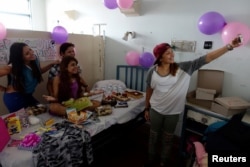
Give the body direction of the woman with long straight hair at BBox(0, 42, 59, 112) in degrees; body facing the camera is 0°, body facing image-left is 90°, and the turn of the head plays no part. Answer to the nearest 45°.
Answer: approximately 315°

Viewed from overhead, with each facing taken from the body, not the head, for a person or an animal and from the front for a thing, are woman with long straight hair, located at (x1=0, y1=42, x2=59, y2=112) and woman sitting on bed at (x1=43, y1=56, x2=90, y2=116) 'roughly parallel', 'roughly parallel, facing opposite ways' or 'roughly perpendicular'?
roughly parallel

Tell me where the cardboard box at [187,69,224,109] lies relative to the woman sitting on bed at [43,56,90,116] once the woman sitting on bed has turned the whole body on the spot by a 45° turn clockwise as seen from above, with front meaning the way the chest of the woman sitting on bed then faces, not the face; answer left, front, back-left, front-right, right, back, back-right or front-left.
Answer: left

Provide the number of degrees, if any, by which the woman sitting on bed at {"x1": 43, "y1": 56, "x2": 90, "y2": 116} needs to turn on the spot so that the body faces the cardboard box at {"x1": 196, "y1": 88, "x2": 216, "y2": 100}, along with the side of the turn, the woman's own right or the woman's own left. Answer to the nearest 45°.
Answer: approximately 45° to the woman's own left

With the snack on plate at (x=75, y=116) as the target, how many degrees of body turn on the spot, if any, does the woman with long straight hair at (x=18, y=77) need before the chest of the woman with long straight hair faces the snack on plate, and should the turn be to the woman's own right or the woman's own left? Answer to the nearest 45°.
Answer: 0° — they already face it

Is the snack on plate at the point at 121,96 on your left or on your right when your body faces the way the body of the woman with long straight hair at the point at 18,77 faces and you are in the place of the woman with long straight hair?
on your left

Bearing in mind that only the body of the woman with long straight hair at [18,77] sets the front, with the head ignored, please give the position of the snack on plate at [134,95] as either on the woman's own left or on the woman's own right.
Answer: on the woman's own left

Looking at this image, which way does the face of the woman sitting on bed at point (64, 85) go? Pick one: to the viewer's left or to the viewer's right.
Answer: to the viewer's right

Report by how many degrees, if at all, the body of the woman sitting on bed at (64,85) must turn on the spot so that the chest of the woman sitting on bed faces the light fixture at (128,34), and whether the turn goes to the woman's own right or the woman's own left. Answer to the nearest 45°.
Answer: approximately 90° to the woman's own left

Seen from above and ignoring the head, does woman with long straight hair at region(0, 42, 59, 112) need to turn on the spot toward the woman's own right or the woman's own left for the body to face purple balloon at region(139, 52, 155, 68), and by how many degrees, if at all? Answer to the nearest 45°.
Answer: approximately 45° to the woman's own left

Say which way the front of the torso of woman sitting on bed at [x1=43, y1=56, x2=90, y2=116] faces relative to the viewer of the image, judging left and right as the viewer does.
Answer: facing the viewer and to the right of the viewer

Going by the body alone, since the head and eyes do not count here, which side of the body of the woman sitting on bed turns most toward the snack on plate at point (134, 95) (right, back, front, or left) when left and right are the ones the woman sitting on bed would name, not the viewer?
left
